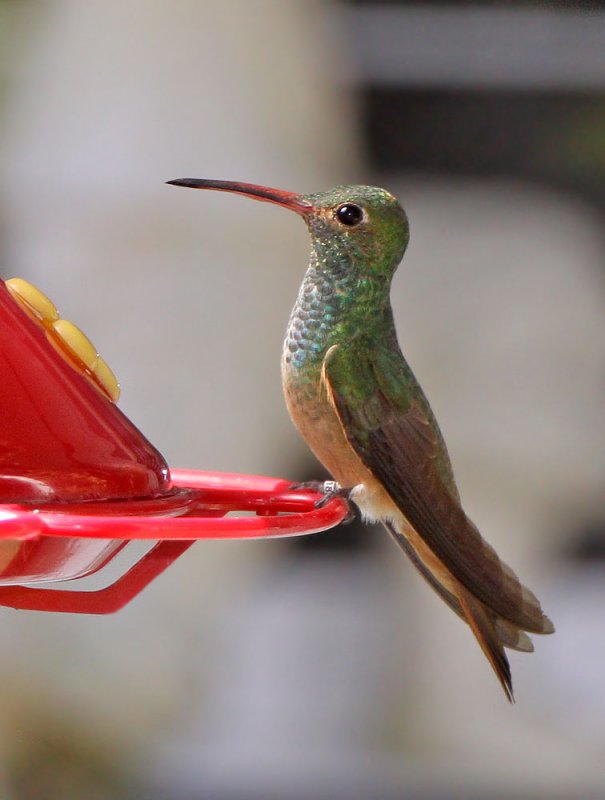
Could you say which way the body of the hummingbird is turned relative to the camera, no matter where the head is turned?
to the viewer's left
